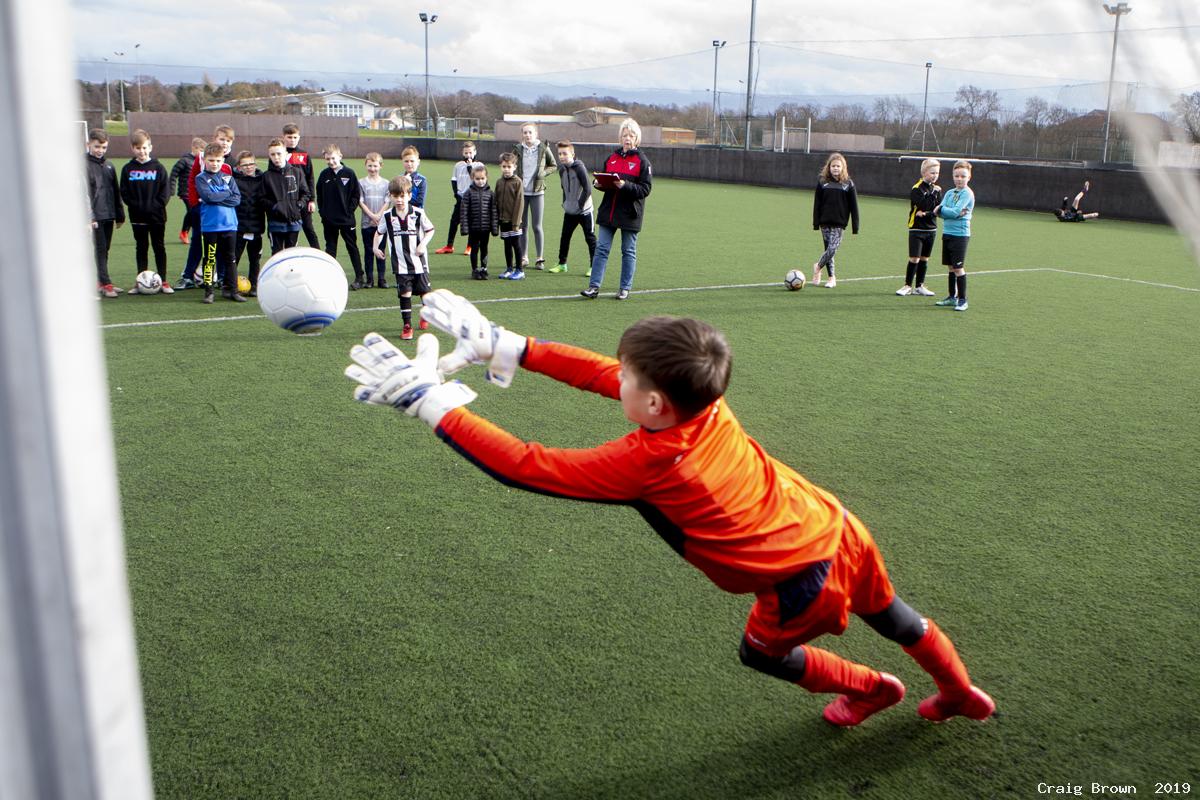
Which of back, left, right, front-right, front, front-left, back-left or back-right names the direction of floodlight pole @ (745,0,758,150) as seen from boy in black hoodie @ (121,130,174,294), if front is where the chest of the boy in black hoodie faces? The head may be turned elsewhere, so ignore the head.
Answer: back-left

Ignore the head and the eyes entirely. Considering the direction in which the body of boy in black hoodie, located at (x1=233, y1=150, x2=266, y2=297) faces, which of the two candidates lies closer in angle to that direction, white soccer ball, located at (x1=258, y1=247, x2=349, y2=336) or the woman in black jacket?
the white soccer ball

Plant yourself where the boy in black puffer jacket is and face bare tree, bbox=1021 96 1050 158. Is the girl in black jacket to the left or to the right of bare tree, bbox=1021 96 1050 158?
right

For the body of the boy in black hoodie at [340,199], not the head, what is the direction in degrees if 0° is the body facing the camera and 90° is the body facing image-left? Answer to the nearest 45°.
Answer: approximately 0°
